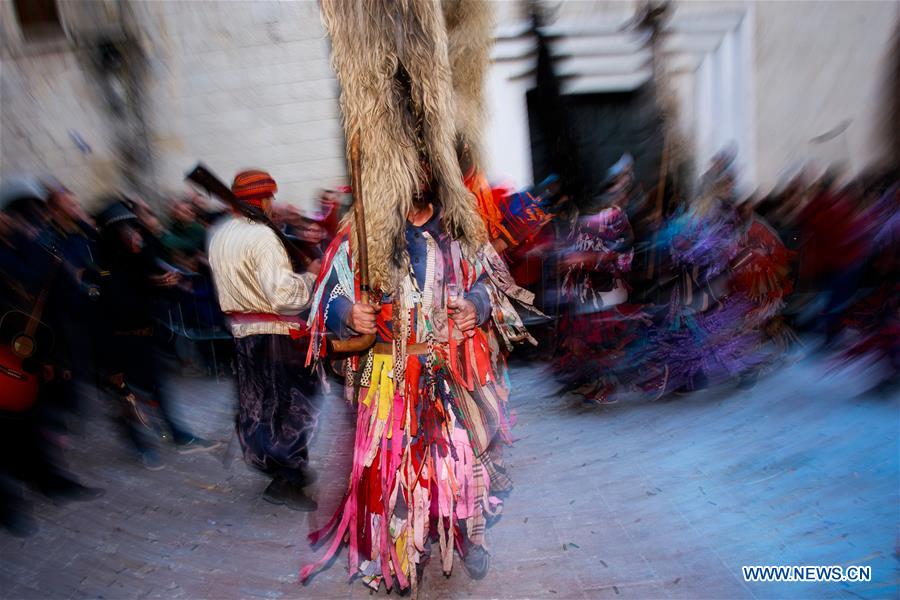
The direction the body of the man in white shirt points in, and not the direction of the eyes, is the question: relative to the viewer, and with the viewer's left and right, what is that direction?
facing away from the viewer and to the right of the viewer

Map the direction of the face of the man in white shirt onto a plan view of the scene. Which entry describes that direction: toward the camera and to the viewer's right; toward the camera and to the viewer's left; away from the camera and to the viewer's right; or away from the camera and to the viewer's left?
away from the camera and to the viewer's right
